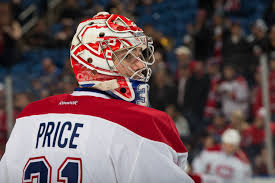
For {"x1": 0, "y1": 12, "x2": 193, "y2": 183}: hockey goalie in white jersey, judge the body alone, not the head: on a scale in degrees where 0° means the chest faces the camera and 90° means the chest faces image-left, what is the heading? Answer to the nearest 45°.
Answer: approximately 225°

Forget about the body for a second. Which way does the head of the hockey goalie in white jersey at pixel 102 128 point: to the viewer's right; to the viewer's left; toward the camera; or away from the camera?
to the viewer's right

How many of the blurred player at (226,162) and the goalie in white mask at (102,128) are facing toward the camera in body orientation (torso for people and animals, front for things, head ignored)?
1

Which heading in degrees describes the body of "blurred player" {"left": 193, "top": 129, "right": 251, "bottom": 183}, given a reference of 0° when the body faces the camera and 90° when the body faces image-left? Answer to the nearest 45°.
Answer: approximately 0°

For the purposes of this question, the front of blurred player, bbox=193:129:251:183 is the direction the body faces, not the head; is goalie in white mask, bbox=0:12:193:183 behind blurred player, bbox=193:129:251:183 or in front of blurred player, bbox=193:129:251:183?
in front
